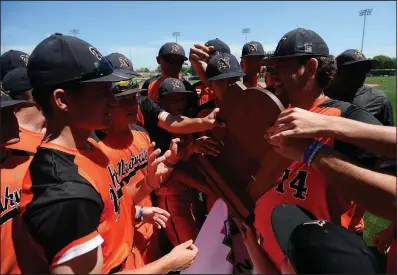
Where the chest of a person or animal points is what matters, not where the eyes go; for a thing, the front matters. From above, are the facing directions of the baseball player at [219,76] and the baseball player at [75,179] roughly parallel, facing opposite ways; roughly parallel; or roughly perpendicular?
roughly perpendicular

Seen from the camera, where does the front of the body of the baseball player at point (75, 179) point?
to the viewer's right

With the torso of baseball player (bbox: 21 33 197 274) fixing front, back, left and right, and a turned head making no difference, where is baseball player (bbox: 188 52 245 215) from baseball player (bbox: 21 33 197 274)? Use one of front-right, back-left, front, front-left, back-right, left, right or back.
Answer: front-left

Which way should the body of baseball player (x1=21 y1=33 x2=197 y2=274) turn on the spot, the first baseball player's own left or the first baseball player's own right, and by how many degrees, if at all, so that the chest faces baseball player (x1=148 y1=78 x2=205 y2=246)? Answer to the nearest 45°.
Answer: approximately 45° to the first baseball player's own left

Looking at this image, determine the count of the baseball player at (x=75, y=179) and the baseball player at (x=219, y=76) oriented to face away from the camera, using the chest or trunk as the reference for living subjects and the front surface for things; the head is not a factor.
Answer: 0

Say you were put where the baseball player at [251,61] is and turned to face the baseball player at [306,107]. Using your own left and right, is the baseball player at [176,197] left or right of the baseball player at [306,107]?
right

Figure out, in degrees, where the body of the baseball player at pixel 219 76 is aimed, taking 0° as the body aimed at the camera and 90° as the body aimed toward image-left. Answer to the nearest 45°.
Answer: approximately 315°

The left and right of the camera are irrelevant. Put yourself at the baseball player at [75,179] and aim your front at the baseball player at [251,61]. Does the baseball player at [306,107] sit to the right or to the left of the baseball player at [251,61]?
right

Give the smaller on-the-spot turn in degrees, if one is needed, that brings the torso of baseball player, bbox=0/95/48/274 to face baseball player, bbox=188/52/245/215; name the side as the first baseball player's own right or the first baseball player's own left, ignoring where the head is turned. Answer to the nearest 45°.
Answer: approximately 45° to the first baseball player's own left

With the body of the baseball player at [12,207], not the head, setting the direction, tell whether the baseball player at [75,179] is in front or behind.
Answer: in front

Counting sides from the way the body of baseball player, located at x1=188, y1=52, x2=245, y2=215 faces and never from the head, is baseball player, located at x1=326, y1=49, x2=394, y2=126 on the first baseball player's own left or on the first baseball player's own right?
on the first baseball player's own left

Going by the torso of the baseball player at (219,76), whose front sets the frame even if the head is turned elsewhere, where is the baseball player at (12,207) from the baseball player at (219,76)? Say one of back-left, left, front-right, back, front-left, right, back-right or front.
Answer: right
